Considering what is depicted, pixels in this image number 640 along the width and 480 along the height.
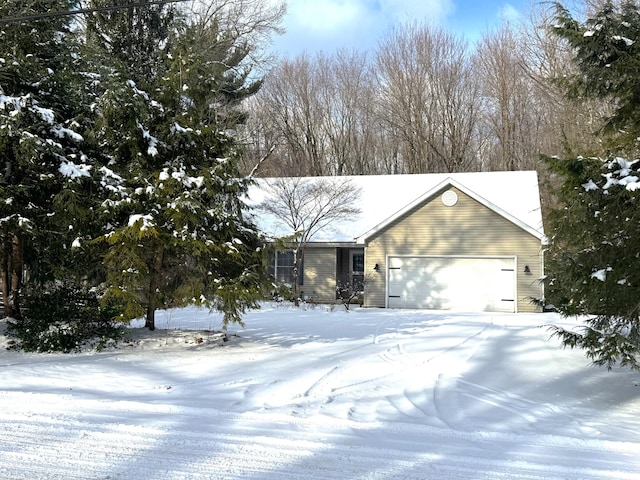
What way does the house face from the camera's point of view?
toward the camera

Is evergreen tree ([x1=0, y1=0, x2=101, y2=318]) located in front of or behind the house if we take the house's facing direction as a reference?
in front

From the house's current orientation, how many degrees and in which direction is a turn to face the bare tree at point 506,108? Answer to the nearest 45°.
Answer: approximately 180°

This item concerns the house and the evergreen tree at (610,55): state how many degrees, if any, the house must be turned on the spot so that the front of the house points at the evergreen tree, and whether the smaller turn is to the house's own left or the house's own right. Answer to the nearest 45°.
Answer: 0° — it already faces it

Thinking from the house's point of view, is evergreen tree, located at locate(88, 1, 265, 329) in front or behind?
in front

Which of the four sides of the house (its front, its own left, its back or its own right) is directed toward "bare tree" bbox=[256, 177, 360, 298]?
front

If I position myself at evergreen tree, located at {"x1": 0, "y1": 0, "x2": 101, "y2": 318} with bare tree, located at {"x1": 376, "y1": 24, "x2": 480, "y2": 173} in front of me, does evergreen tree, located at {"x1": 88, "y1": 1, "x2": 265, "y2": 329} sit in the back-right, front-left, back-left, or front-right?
front-right

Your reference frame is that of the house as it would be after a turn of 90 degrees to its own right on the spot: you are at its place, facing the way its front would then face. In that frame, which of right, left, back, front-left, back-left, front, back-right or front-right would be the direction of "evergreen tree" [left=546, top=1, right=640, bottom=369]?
left

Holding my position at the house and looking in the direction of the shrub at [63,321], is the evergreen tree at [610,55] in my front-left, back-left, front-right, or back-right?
front-left

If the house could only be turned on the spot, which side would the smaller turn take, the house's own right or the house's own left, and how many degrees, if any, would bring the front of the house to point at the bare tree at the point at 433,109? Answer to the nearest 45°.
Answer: approximately 180°

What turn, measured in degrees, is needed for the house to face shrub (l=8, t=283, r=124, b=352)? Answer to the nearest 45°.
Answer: approximately 45° to its right

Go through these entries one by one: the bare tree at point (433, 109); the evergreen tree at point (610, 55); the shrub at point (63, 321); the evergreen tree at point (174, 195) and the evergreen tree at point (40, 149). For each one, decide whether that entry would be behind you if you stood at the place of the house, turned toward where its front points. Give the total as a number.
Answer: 1
